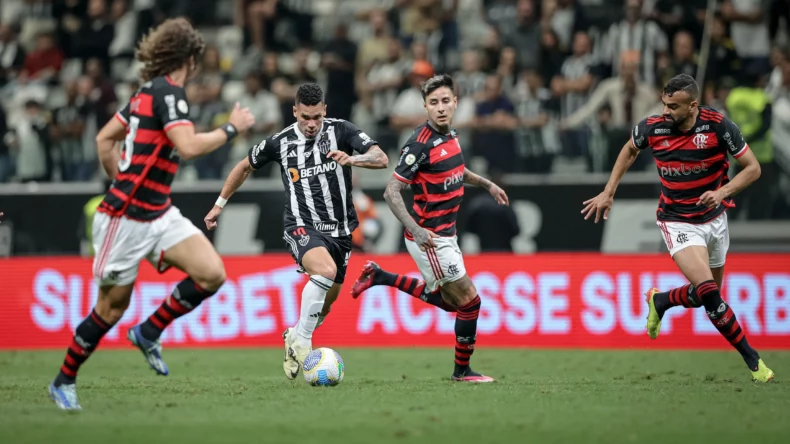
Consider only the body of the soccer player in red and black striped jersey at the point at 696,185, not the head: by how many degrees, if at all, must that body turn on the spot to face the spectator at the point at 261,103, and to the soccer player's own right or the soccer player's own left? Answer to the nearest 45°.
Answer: approximately 135° to the soccer player's own right

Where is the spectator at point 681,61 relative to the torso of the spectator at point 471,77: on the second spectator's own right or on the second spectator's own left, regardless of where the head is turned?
on the second spectator's own left

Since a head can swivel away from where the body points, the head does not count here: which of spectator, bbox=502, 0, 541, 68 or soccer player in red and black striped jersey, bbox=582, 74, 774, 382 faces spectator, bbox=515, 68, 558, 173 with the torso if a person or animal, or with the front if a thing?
spectator, bbox=502, 0, 541, 68

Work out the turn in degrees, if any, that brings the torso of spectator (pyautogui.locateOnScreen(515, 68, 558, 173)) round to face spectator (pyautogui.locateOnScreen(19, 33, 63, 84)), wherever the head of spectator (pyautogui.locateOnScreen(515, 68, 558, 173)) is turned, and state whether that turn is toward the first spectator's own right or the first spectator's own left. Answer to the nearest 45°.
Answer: approximately 90° to the first spectator's own right

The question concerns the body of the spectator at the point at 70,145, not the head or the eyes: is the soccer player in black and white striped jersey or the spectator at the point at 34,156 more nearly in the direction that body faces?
the soccer player in black and white striped jersey

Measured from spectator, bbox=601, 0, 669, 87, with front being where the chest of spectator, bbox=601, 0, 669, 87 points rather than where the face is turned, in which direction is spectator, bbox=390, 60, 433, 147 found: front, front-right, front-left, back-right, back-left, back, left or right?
right

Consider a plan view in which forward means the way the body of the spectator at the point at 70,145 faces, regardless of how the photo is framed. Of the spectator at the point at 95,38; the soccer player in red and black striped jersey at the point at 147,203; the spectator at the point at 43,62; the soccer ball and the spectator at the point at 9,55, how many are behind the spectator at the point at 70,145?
3

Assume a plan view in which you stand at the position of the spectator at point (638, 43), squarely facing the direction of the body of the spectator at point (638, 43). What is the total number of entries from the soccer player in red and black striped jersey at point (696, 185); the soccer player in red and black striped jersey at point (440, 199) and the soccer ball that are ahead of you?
3

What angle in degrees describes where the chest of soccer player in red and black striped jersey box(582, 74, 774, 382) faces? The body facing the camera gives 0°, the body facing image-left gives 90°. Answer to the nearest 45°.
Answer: approximately 0°
